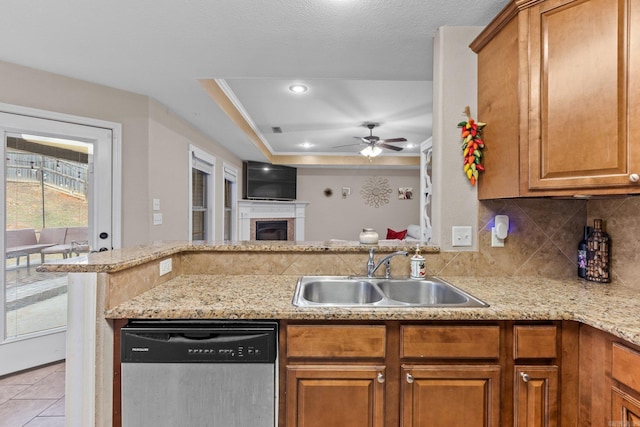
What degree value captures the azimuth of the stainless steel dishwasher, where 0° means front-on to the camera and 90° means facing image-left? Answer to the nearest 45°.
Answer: approximately 0°

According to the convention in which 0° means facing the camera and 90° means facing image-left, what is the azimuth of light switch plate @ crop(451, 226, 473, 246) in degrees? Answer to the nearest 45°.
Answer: approximately 0°

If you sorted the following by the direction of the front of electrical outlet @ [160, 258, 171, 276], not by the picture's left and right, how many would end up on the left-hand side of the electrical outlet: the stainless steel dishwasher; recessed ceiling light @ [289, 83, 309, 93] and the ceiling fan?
2

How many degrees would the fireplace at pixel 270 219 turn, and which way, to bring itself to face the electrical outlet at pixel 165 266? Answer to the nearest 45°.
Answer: approximately 45° to its right

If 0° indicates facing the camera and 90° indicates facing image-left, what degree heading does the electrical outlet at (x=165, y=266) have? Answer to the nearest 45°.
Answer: approximately 315°
